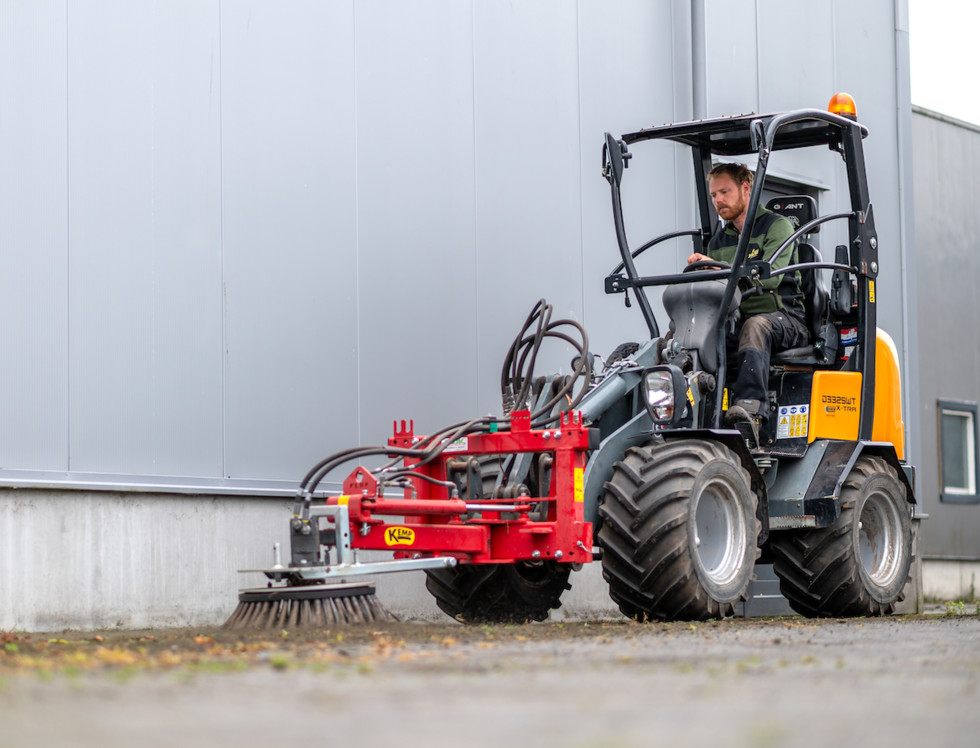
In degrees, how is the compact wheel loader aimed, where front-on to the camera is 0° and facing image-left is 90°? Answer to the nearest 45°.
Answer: approximately 45°

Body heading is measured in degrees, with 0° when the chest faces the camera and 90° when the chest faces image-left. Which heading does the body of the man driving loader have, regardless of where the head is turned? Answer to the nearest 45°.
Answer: approximately 45°
